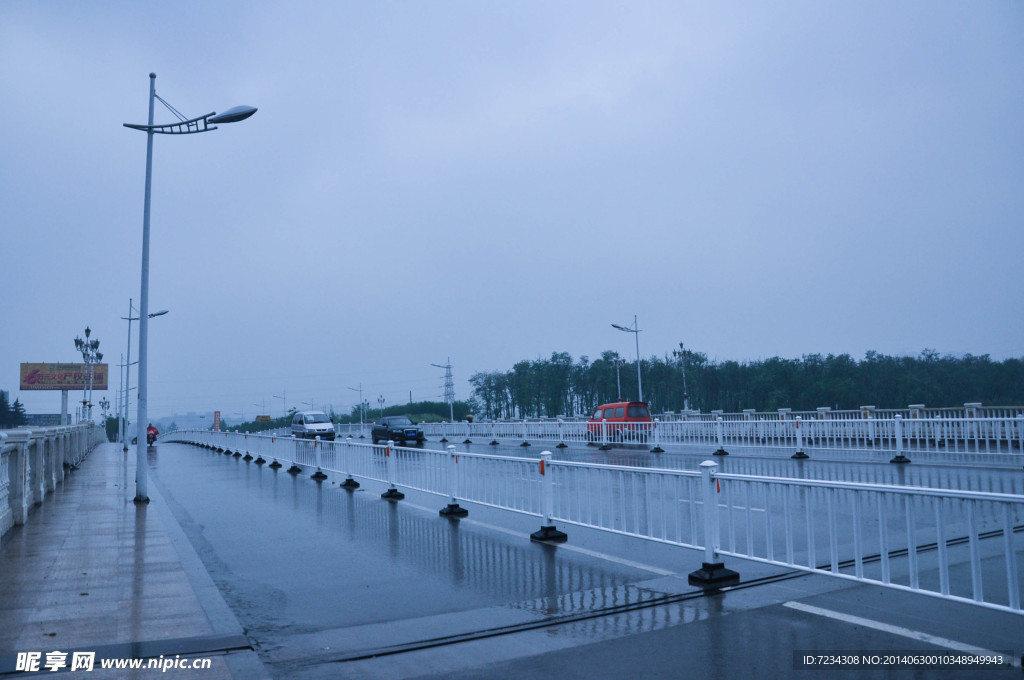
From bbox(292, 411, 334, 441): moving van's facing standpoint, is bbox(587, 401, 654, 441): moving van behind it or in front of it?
in front

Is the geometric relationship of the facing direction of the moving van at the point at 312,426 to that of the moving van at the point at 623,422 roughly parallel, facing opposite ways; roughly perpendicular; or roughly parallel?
roughly parallel, facing opposite ways

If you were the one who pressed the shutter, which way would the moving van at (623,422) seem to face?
facing away from the viewer and to the left of the viewer

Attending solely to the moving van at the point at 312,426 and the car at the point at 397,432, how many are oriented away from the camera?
0

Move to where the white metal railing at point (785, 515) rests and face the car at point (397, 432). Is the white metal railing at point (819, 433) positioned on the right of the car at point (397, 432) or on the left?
right

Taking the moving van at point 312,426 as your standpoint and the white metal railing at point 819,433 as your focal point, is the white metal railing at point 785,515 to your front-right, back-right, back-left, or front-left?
front-right

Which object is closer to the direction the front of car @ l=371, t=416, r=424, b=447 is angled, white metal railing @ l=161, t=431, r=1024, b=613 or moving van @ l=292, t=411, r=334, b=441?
the white metal railing

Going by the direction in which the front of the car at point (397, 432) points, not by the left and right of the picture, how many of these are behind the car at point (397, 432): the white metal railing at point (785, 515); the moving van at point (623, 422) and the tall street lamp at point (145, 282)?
0

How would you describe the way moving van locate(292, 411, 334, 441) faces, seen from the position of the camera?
facing the viewer and to the right of the viewer

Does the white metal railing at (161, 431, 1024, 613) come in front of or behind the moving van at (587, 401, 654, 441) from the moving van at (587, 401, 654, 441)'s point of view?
behind

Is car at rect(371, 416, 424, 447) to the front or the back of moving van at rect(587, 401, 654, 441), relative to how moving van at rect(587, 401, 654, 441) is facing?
to the front

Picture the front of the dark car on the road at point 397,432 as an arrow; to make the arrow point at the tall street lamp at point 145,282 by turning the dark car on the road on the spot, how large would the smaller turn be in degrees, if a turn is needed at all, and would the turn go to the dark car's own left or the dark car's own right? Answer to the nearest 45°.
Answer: approximately 45° to the dark car's own right

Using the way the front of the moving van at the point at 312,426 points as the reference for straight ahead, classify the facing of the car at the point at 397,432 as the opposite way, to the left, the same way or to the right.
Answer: the same way

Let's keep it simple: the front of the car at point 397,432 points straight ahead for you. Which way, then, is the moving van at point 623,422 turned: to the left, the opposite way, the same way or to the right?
the opposite way

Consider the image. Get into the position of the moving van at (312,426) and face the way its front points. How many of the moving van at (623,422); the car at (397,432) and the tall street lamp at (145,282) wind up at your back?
0
